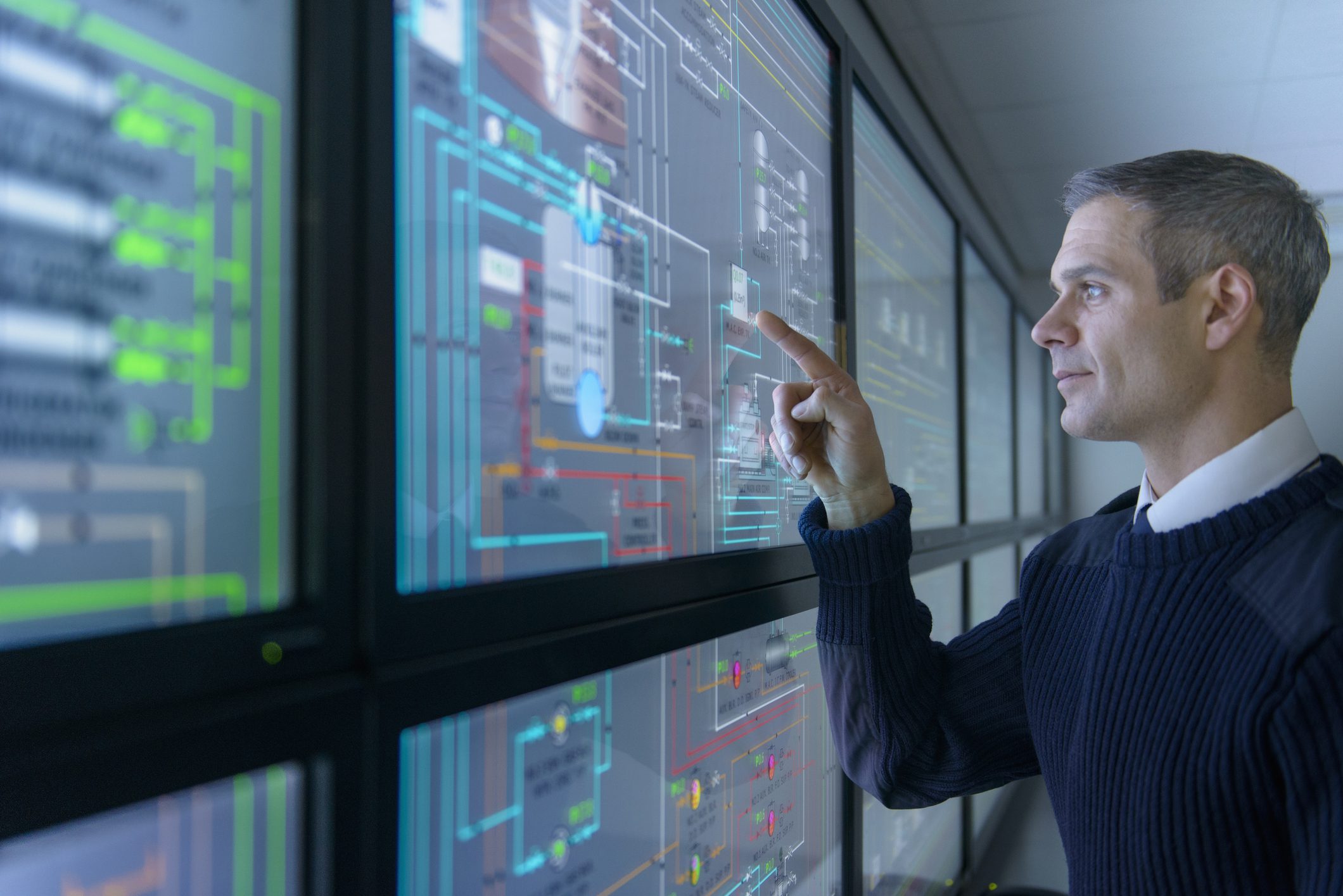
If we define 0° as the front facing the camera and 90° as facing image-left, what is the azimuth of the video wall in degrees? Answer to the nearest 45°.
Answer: approximately 315°

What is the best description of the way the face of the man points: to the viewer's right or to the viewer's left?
to the viewer's left

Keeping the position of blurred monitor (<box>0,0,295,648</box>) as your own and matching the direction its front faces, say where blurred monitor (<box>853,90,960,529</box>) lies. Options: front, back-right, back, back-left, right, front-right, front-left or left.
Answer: left

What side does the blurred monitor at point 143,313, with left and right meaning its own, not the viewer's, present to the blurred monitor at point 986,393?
left

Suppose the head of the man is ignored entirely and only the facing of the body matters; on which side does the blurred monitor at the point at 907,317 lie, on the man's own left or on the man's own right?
on the man's own right

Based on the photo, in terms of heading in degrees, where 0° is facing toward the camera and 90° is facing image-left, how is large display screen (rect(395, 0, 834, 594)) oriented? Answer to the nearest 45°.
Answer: approximately 315°

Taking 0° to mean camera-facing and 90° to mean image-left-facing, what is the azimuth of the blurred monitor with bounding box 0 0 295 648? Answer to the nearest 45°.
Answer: approximately 315°

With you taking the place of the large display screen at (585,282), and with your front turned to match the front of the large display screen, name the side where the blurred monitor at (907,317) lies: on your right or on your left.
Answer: on your left
